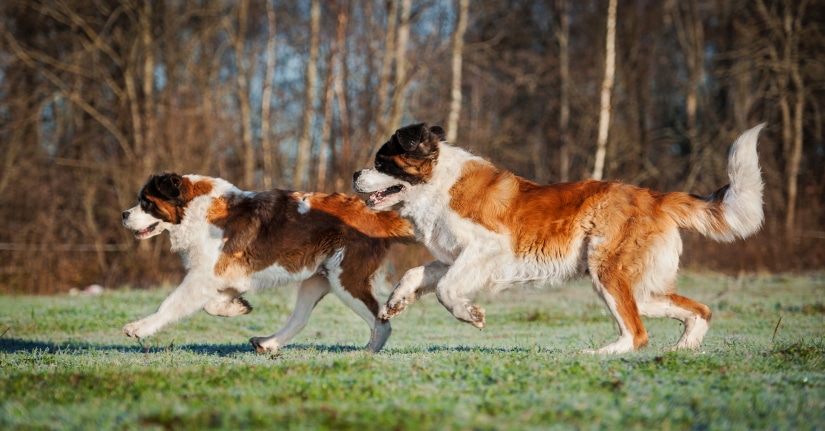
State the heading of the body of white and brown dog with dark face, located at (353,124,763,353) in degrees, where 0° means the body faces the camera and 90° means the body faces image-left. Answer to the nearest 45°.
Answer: approximately 90°

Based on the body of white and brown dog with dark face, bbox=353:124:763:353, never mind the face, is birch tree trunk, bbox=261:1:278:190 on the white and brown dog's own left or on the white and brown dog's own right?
on the white and brown dog's own right

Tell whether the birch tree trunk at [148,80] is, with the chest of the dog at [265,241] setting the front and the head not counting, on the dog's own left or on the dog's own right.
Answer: on the dog's own right

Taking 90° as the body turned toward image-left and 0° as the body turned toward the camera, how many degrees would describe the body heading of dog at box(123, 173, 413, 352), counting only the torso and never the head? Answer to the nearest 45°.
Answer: approximately 90°

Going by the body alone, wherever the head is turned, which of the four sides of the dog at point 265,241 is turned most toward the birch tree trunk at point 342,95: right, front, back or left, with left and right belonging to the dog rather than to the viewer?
right

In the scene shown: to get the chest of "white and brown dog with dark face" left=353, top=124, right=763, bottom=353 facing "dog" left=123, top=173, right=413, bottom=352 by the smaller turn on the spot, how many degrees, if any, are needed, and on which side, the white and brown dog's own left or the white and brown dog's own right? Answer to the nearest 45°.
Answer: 0° — it already faces it

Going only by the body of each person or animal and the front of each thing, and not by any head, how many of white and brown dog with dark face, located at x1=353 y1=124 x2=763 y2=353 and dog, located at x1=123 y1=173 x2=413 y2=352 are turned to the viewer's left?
2

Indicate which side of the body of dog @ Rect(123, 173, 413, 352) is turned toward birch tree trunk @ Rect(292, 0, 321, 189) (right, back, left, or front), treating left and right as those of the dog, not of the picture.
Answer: right

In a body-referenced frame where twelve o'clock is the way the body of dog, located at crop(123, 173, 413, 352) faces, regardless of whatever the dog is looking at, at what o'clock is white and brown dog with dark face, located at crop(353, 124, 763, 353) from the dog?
The white and brown dog with dark face is roughly at 7 o'clock from the dog.

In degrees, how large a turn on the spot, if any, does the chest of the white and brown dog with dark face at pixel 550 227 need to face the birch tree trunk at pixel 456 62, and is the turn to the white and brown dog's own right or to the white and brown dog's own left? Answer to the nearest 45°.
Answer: approximately 90° to the white and brown dog's own right

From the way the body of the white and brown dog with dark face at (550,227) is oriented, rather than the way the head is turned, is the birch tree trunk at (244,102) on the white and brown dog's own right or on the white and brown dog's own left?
on the white and brown dog's own right

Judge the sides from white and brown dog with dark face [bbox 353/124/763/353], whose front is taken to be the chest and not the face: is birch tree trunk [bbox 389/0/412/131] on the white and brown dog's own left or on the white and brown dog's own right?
on the white and brown dog's own right
